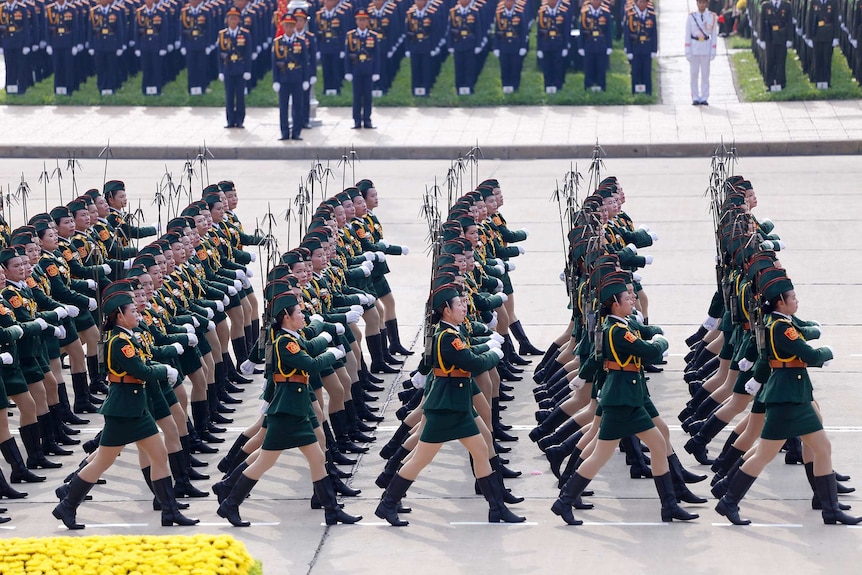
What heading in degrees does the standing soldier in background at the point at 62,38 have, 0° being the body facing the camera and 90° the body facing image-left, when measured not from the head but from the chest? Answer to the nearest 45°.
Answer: approximately 0°

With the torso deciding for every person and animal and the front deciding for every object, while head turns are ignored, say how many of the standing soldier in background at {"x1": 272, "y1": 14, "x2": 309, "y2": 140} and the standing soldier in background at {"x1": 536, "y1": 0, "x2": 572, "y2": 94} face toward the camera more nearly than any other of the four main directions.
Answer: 2

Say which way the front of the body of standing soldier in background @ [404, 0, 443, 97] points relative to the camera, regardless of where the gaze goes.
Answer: toward the camera

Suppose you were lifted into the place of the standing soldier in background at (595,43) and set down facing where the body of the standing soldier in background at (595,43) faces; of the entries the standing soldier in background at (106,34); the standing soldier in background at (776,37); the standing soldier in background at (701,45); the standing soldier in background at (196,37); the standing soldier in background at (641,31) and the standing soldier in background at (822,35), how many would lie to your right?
2

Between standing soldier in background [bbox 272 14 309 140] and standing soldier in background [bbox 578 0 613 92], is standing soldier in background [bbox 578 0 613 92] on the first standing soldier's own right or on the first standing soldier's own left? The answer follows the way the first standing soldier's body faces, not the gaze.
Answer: on the first standing soldier's own left

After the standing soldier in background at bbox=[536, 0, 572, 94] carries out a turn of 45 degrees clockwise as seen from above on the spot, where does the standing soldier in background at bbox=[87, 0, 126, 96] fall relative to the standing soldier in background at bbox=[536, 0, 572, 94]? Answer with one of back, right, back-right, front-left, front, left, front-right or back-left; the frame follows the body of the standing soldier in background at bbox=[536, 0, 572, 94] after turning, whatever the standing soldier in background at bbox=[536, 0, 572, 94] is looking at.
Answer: front-right

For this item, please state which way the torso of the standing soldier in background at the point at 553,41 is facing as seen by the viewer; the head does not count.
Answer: toward the camera

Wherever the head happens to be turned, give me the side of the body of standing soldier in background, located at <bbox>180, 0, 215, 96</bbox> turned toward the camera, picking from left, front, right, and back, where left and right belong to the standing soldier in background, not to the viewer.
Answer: front

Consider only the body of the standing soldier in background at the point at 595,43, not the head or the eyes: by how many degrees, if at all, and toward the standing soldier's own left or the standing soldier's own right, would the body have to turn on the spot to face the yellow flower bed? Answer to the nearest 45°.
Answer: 0° — they already face it

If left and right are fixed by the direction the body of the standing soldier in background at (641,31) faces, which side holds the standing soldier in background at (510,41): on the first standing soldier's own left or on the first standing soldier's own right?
on the first standing soldier's own right

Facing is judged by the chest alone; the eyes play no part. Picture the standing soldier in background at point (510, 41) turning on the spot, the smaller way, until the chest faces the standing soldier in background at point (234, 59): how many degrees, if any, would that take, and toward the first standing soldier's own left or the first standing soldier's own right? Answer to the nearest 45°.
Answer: approximately 45° to the first standing soldier's own right
